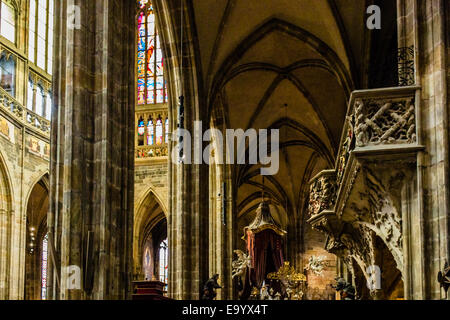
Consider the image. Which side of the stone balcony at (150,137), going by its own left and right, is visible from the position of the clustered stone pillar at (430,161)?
front

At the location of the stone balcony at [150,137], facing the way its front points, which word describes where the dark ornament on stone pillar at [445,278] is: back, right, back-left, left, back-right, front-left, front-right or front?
front

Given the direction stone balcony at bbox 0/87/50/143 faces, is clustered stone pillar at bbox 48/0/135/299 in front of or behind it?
in front

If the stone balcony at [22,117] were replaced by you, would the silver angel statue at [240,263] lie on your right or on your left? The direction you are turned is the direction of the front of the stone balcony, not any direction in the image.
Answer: on your left

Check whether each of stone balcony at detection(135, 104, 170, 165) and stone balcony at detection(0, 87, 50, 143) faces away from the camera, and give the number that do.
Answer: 0

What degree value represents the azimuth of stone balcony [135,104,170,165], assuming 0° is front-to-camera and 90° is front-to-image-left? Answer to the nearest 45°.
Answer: approximately 0°

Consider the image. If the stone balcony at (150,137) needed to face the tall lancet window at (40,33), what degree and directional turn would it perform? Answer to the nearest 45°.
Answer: approximately 45° to its right

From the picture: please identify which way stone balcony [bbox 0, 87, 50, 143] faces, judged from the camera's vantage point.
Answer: facing the viewer and to the right of the viewer

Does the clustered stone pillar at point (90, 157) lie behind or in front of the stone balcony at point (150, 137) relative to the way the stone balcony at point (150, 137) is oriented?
in front
